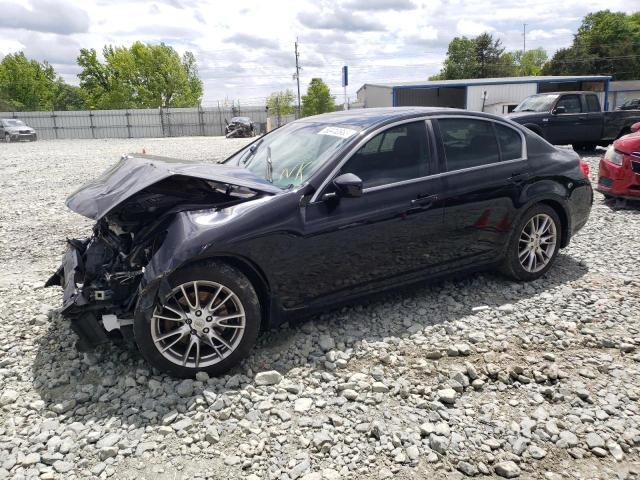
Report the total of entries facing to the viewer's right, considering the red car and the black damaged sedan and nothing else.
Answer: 0

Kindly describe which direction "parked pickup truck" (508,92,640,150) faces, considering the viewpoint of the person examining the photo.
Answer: facing the viewer and to the left of the viewer

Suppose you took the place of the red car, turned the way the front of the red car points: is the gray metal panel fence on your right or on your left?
on your right

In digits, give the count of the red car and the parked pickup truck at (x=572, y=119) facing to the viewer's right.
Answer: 0

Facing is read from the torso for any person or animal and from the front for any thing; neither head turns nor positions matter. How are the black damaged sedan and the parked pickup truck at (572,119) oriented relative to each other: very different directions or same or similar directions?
same or similar directions

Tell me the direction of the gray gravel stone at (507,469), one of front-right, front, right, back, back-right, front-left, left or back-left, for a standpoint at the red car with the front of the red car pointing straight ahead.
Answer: front-left

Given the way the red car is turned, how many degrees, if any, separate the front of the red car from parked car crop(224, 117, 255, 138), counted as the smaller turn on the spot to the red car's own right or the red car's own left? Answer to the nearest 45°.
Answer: approximately 90° to the red car's own right

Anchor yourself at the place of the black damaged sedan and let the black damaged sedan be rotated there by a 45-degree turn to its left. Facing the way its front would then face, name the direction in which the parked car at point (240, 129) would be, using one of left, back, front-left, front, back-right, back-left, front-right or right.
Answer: back

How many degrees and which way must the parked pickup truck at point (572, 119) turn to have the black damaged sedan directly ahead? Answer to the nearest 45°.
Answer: approximately 45° to its left

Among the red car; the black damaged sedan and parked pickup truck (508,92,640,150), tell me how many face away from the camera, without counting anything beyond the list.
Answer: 0

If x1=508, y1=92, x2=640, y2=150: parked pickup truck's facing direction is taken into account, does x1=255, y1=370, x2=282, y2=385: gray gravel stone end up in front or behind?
in front

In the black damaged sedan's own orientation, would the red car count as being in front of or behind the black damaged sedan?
behind
